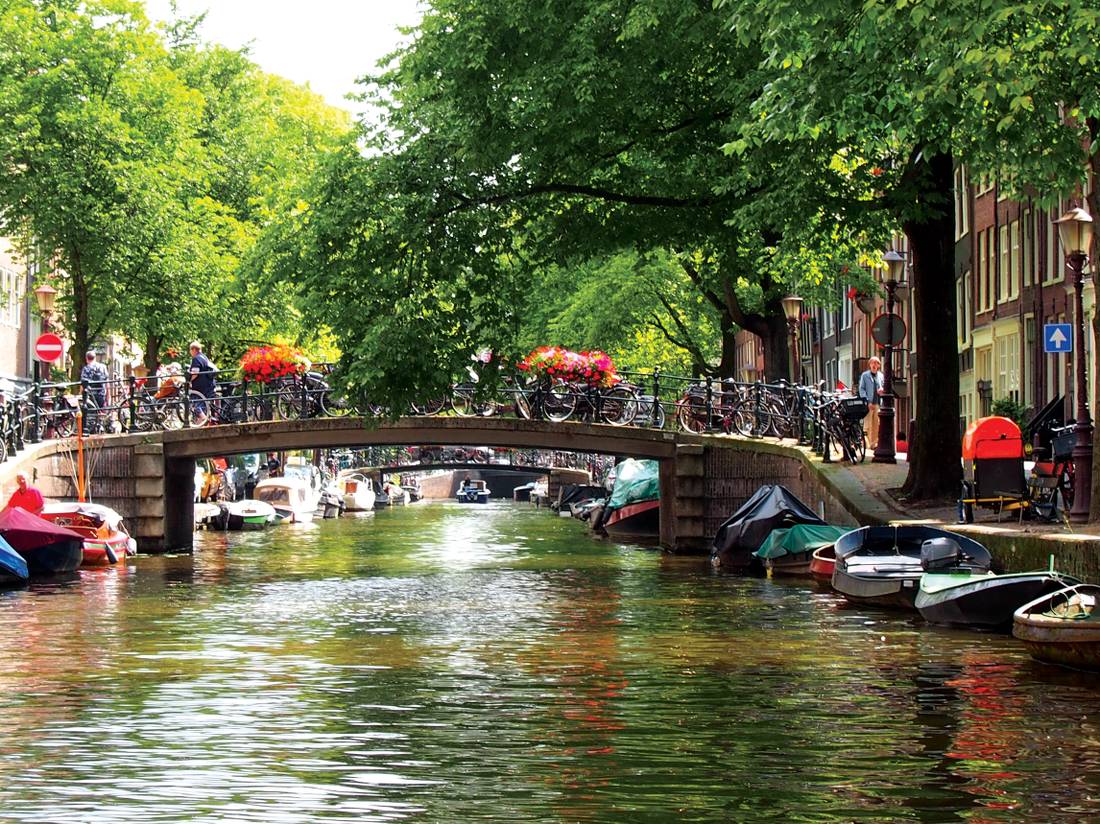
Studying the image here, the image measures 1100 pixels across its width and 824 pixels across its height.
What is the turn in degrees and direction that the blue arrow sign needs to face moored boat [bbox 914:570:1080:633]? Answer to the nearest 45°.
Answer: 0° — it already faces it

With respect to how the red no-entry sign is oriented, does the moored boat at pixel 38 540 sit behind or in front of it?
in front

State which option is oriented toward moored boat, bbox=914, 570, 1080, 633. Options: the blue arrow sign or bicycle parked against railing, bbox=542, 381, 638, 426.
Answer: the blue arrow sign

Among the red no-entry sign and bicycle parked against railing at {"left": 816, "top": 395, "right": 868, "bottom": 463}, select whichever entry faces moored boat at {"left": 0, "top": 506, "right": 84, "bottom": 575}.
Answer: the red no-entry sign

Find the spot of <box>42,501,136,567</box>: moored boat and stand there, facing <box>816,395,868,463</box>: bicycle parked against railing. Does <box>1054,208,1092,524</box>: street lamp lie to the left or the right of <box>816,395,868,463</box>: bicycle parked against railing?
right
